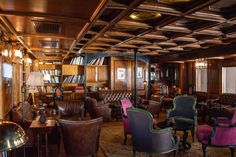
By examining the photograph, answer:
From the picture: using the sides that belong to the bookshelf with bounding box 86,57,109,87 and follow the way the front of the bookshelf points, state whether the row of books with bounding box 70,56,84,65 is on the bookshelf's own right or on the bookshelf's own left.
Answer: on the bookshelf's own right

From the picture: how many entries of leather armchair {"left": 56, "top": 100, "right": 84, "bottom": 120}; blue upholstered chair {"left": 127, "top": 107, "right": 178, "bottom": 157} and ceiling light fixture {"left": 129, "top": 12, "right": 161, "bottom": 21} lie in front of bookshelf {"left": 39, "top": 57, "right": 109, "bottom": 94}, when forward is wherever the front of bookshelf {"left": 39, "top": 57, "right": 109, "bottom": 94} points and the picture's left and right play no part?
3

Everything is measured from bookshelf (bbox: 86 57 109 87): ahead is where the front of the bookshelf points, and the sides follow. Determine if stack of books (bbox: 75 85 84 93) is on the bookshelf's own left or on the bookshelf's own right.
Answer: on the bookshelf's own right

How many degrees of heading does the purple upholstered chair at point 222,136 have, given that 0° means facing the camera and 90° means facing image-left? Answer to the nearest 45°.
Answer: approximately 90°

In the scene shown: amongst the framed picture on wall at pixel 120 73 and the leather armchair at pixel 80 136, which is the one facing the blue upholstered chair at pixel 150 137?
the framed picture on wall

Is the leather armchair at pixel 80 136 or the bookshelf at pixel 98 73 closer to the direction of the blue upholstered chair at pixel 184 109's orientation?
the leather armchair

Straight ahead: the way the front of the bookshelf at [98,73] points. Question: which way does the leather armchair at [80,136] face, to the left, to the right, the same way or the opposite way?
the opposite way

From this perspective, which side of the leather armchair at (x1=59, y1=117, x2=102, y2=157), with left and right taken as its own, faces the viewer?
back
